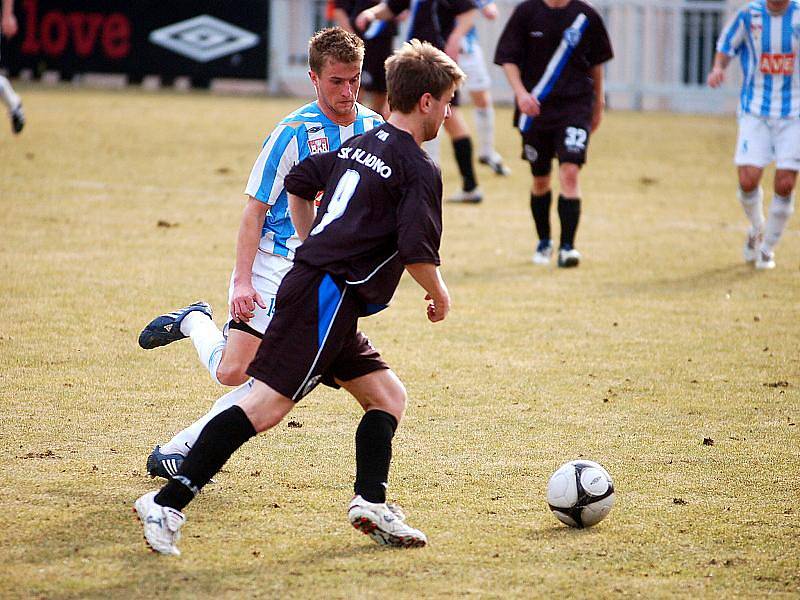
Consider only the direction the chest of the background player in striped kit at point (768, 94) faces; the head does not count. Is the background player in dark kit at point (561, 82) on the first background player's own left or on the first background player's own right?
on the first background player's own right

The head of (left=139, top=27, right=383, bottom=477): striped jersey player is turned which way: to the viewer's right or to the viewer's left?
to the viewer's right

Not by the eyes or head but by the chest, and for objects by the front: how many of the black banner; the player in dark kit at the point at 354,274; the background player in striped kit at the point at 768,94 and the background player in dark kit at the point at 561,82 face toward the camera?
3

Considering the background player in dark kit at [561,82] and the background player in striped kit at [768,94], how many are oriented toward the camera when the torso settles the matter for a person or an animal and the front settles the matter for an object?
2

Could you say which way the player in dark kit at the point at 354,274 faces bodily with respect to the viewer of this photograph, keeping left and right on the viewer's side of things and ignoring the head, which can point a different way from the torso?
facing away from the viewer and to the right of the viewer

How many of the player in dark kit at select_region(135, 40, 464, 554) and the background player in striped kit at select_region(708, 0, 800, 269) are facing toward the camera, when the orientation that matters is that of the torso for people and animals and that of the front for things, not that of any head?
1

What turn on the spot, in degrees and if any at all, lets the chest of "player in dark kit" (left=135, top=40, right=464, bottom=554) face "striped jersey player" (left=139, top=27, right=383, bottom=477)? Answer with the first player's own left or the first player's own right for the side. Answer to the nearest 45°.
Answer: approximately 45° to the first player's own left

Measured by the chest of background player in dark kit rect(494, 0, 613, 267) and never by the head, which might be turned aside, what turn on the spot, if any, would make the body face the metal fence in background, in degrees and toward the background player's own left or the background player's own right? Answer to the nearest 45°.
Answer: approximately 180°

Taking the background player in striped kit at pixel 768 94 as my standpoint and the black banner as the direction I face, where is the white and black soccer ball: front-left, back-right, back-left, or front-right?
back-left
